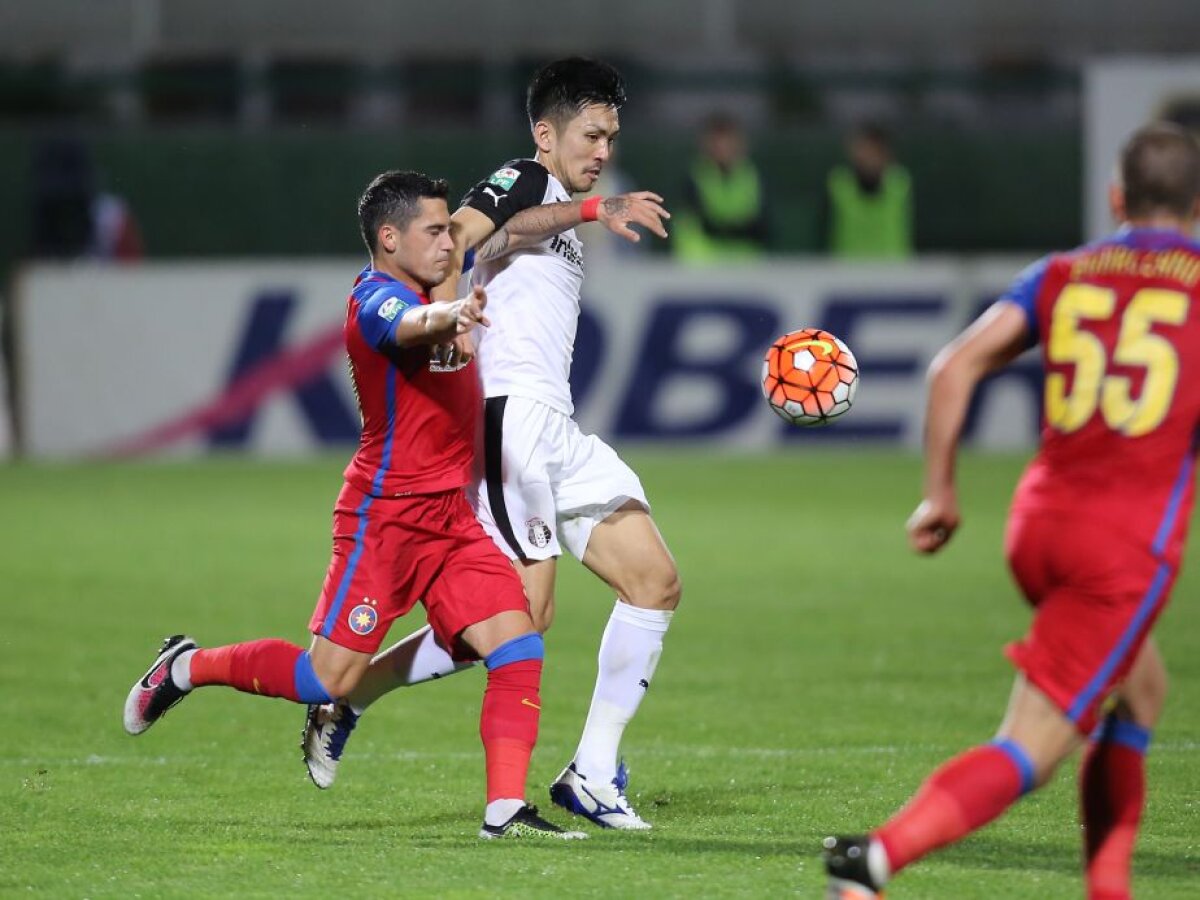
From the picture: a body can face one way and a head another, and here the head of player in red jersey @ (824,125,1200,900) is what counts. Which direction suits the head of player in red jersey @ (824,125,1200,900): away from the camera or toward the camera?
away from the camera

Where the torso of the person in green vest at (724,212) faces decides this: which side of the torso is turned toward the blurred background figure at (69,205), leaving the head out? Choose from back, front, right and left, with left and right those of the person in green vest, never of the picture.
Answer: right

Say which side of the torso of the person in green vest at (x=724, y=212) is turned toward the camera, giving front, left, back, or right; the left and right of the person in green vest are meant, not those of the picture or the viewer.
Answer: front

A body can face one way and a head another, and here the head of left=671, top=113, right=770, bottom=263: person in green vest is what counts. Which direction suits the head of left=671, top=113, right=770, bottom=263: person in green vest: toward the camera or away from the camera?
toward the camera

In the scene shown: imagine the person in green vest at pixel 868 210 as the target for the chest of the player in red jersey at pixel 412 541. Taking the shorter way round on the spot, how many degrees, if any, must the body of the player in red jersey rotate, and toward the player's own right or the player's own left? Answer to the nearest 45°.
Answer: approximately 90° to the player's own left

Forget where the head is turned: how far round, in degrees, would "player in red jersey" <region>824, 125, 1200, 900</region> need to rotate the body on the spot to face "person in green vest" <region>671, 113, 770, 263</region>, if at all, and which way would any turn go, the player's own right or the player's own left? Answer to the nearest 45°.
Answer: approximately 45° to the player's own left

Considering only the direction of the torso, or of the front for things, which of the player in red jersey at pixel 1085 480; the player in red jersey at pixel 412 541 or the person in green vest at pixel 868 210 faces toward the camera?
the person in green vest

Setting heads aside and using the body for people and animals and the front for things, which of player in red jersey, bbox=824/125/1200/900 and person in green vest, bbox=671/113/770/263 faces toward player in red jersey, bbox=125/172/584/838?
the person in green vest

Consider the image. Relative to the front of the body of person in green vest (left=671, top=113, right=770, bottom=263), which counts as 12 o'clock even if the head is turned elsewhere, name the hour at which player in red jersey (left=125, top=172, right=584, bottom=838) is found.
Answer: The player in red jersey is roughly at 12 o'clock from the person in green vest.

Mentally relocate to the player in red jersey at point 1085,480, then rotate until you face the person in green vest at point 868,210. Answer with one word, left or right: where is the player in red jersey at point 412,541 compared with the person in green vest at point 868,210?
left

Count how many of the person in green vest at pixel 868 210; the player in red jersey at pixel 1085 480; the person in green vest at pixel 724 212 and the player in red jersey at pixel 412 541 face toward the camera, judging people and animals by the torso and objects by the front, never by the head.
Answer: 2

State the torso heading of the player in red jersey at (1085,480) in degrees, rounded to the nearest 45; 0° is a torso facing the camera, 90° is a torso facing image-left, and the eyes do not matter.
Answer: approximately 225°

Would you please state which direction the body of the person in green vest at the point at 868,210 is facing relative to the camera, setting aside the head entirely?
toward the camera
